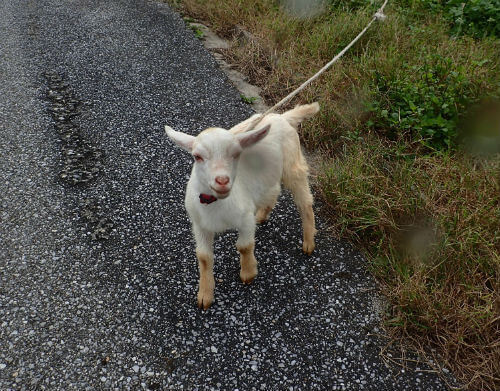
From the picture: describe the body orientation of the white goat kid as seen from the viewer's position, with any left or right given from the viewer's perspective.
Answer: facing the viewer and to the left of the viewer
